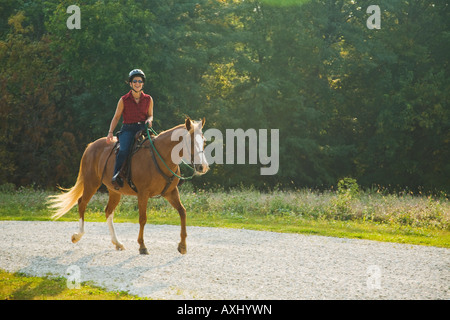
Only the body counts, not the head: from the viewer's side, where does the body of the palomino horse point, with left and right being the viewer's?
facing the viewer and to the right of the viewer

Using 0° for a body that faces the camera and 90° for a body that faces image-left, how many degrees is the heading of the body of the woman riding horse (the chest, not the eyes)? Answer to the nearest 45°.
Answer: approximately 315°
